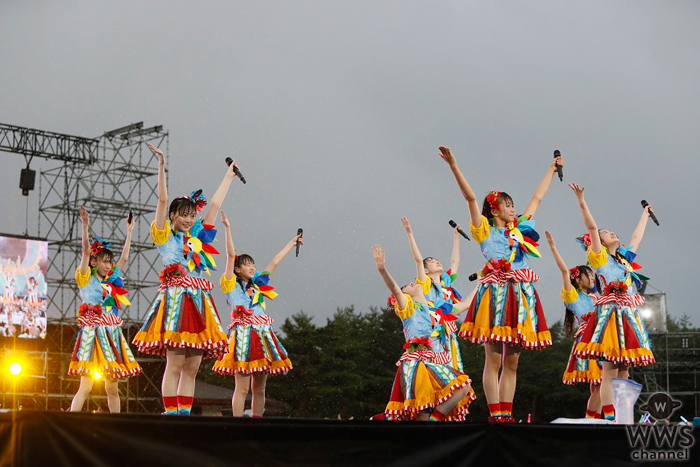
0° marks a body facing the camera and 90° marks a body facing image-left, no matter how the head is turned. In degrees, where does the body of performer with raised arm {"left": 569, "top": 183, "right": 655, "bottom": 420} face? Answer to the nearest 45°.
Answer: approximately 315°

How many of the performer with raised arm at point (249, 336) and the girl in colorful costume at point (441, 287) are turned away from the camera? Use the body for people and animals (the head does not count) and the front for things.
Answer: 0

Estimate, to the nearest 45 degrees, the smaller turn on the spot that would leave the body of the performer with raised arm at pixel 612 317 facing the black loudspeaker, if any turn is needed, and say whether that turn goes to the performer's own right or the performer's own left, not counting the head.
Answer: approximately 180°

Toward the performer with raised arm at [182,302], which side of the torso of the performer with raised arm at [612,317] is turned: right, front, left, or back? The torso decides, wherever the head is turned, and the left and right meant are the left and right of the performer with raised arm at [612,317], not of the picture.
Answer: right

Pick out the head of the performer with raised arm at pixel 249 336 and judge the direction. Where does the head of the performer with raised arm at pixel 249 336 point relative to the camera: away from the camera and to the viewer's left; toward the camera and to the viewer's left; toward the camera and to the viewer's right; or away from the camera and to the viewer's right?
toward the camera and to the viewer's right
